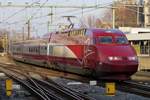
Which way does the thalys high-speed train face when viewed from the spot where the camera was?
facing the viewer and to the right of the viewer
